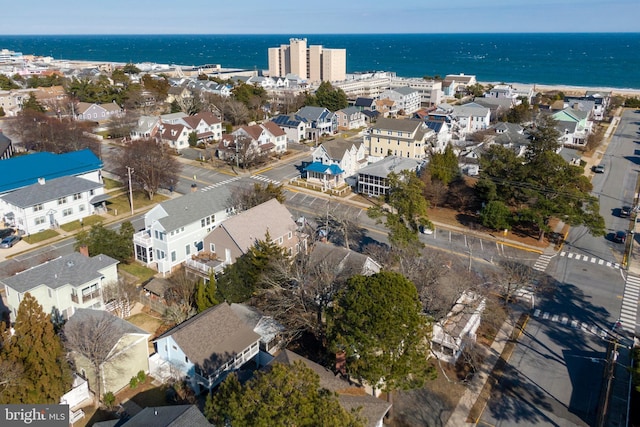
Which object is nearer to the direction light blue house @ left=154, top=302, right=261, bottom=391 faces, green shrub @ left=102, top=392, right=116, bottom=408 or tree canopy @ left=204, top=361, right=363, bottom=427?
the tree canopy

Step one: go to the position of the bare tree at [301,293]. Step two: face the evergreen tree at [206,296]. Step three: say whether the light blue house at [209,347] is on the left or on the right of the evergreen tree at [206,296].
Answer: left

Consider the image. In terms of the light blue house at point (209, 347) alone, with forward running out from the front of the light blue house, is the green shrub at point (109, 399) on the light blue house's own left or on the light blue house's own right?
on the light blue house's own right

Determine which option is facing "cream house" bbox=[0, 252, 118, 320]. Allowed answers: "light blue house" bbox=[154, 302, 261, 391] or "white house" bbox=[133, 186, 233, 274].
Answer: "white house" bbox=[133, 186, 233, 274]

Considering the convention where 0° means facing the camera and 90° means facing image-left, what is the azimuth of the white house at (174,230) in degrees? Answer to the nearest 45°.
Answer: approximately 45°

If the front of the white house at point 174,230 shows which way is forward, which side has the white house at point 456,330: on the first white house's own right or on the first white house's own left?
on the first white house's own left

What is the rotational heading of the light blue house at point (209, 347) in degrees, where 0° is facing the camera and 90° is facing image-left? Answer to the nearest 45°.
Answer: approximately 315°

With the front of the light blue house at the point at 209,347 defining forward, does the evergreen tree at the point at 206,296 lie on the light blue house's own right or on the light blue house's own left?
on the light blue house's own left

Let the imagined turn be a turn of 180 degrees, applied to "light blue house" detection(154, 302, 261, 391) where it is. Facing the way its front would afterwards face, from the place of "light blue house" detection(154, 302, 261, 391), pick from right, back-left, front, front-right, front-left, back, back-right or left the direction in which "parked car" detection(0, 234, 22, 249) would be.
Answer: front
